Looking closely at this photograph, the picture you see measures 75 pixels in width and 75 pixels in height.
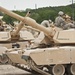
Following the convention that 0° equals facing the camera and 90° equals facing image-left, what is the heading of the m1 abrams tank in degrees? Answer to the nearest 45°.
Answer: approximately 45°
